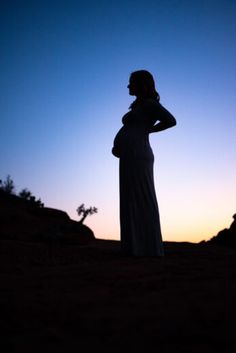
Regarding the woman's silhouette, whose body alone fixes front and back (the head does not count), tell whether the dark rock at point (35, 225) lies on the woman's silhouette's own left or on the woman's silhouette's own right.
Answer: on the woman's silhouette's own right

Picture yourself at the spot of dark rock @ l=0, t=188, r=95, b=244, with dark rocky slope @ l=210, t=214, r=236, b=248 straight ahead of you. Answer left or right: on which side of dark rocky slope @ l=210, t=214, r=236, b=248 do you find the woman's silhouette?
right

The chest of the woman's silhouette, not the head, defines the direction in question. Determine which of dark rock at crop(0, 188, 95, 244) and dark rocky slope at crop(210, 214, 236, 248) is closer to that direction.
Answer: the dark rock

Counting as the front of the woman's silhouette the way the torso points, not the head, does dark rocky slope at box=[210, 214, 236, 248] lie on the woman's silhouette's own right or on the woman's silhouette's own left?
on the woman's silhouette's own right

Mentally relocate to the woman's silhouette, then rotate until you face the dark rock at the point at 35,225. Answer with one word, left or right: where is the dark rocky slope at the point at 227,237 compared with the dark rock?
right

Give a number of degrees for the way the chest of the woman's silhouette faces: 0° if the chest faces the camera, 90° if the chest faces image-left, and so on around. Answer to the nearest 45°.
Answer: approximately 90°
